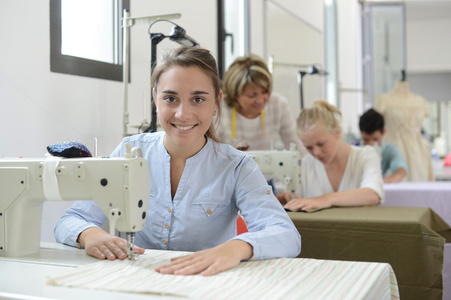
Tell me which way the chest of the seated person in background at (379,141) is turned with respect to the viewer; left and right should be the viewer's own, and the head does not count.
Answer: facing the viewer and to the left of the viewer

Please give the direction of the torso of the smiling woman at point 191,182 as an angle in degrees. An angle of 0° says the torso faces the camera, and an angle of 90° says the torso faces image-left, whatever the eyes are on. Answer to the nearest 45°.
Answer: approximately 0°

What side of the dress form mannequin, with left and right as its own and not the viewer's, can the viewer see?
front

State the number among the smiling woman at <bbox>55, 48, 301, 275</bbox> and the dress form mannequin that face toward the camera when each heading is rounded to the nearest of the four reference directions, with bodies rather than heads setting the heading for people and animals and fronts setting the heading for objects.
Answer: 2

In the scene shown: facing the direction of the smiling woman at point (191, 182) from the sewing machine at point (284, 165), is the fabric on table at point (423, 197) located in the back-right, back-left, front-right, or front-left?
back-left

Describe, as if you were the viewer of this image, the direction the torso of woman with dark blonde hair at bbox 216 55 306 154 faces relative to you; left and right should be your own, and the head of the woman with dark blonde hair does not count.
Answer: facing the viewer

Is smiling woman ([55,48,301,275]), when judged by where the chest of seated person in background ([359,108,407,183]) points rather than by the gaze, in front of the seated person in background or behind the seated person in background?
in front

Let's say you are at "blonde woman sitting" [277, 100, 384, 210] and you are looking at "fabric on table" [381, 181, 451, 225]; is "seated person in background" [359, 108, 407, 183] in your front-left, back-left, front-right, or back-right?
front-left

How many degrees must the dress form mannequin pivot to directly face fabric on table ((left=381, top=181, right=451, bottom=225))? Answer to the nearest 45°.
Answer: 0° — it already faces it

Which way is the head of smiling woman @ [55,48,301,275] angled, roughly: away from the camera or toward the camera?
toward the camera

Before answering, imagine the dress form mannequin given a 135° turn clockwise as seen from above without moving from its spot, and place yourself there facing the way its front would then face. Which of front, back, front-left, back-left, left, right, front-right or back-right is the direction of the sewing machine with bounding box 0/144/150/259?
back-left

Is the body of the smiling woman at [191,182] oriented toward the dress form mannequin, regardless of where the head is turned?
no

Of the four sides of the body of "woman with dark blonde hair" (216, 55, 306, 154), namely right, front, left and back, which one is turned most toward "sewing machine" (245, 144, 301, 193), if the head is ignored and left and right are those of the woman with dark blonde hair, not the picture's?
front

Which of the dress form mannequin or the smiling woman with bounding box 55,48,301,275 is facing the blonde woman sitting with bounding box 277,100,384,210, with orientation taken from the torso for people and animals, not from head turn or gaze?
the dress form mannequin

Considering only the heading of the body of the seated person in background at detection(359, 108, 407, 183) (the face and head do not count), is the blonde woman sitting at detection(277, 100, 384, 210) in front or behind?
in front

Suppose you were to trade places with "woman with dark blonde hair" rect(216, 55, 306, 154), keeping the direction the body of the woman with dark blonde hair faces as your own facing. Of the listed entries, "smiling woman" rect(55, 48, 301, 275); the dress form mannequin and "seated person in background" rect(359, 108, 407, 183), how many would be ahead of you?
1

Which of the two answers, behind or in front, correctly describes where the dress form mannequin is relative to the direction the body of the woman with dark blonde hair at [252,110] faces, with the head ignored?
behind

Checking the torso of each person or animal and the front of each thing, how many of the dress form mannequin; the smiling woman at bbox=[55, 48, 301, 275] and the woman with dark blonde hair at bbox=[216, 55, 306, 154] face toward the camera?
3

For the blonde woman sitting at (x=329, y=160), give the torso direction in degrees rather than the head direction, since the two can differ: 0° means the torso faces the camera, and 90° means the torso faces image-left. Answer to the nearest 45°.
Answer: approximately 45°
